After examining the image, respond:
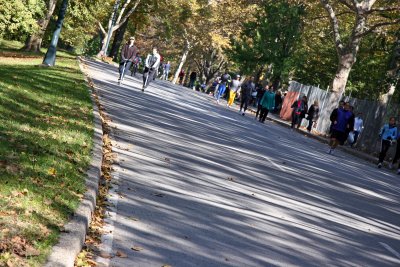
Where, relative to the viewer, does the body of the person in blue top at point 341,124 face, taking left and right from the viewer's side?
facing the viewer

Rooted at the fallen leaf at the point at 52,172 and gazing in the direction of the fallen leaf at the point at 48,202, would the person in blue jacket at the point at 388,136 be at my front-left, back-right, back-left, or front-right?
back-left

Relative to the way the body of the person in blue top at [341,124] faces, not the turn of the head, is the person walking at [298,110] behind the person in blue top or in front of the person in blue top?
behind

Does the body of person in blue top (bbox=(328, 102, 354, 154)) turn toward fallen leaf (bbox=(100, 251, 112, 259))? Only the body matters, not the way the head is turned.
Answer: yes

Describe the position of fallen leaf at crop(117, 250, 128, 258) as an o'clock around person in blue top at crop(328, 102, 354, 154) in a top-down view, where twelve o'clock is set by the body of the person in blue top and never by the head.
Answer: The fallen leaf is roughly at 12 o'clock from the person in blue top.

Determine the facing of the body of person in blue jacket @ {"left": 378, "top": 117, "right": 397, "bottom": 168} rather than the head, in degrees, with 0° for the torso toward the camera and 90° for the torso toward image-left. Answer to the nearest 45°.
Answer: approximately 0°

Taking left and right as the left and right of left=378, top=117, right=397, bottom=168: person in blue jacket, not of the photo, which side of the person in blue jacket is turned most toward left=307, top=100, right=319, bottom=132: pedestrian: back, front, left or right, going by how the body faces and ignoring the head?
back

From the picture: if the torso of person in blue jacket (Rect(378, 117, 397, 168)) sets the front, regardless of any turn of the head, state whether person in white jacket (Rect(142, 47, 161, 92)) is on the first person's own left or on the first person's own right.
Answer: on the first person's own right
